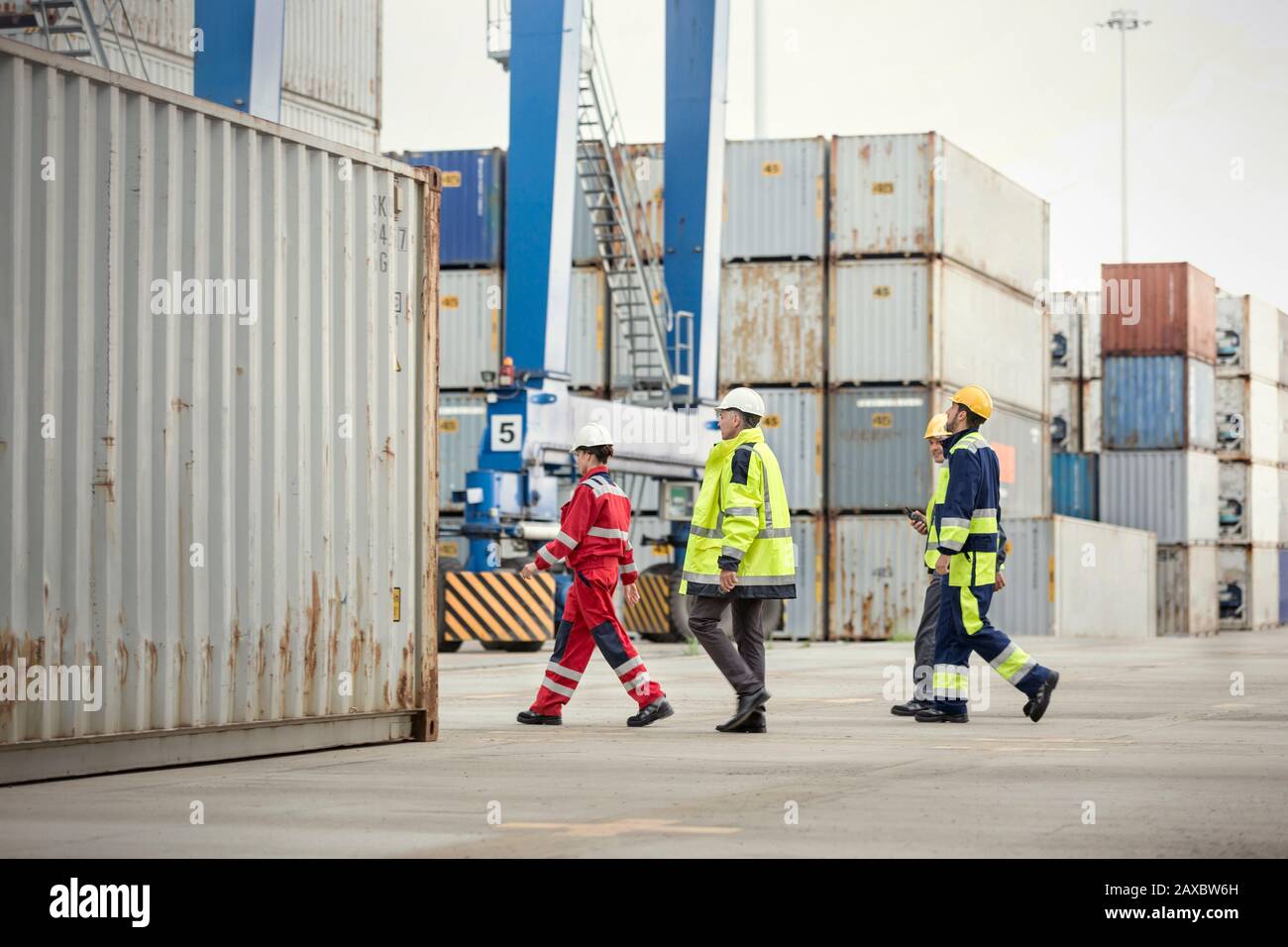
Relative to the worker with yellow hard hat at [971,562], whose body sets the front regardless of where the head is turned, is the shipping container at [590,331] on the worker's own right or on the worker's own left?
on the worker's own right

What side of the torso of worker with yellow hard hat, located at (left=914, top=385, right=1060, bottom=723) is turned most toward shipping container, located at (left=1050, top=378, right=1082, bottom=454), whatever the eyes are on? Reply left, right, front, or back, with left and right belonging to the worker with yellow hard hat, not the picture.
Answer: right

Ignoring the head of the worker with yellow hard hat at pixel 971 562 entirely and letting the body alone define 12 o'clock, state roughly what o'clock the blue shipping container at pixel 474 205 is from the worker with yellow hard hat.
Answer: The blue shipping container is roughly at 2 o'clock from the worker with yellow hard hat.

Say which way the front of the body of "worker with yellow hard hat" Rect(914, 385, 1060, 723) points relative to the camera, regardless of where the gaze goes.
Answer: to the viewer's left

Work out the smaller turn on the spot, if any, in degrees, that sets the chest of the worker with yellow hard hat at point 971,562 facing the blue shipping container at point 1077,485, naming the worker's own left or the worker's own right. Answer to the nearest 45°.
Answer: approximately 90° to the worker's own right

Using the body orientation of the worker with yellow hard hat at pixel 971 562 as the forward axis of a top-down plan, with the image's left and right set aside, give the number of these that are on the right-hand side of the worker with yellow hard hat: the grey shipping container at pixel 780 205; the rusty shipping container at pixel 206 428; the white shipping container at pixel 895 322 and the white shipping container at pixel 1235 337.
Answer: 3

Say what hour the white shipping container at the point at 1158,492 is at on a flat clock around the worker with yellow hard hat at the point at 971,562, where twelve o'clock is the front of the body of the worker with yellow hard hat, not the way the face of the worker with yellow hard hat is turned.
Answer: The white shipping container is roughly at 3 o'clock from the worker with yellow hard hat.

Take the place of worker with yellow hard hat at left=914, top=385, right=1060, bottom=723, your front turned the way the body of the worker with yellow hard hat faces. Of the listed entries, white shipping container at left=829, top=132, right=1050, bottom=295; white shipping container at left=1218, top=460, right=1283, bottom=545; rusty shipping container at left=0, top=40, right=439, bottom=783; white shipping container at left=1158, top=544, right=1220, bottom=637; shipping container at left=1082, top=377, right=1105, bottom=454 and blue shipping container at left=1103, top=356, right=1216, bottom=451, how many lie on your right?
5

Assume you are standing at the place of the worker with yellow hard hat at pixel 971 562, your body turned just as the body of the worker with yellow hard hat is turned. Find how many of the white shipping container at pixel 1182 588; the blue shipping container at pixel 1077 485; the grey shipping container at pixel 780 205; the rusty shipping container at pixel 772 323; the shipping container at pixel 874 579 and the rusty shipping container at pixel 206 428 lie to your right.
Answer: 5

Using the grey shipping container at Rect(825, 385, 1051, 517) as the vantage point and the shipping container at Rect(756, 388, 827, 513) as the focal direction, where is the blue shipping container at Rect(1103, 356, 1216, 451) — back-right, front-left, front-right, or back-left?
back-right

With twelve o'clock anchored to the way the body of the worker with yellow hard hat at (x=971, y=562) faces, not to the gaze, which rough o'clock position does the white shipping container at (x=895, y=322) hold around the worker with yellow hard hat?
The white shipping container is roughly at 3 o'clock from the worker with yellow hard hat.

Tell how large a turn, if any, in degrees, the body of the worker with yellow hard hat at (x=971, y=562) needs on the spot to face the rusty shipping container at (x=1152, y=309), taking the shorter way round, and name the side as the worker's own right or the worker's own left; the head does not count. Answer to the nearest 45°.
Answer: approximately 90° to the worker's own right

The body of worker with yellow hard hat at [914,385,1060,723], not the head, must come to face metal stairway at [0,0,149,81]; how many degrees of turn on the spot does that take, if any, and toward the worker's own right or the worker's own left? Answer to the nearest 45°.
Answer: approximately 45° to the worker's own right

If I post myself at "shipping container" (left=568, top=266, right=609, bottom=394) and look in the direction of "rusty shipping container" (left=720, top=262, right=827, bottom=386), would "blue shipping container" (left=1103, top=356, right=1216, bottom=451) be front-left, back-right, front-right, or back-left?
front-left

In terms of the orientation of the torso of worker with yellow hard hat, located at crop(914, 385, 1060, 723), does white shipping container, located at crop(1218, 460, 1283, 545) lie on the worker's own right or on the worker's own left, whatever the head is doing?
on the worker's own right

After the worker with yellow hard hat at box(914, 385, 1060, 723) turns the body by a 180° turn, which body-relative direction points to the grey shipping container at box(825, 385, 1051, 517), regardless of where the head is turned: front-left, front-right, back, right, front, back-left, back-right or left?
left

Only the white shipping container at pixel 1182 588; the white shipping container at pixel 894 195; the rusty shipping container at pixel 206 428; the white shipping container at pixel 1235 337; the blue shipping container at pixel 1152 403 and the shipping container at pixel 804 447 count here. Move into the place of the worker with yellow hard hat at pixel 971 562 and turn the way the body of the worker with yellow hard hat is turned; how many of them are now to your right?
5
